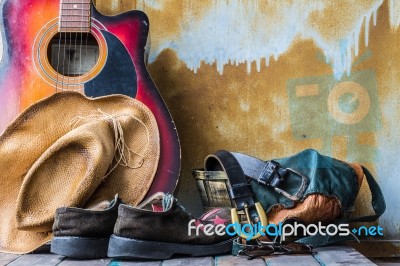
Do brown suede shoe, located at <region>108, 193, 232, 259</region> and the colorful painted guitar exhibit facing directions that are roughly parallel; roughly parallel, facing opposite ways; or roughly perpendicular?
roughly perpendicular
